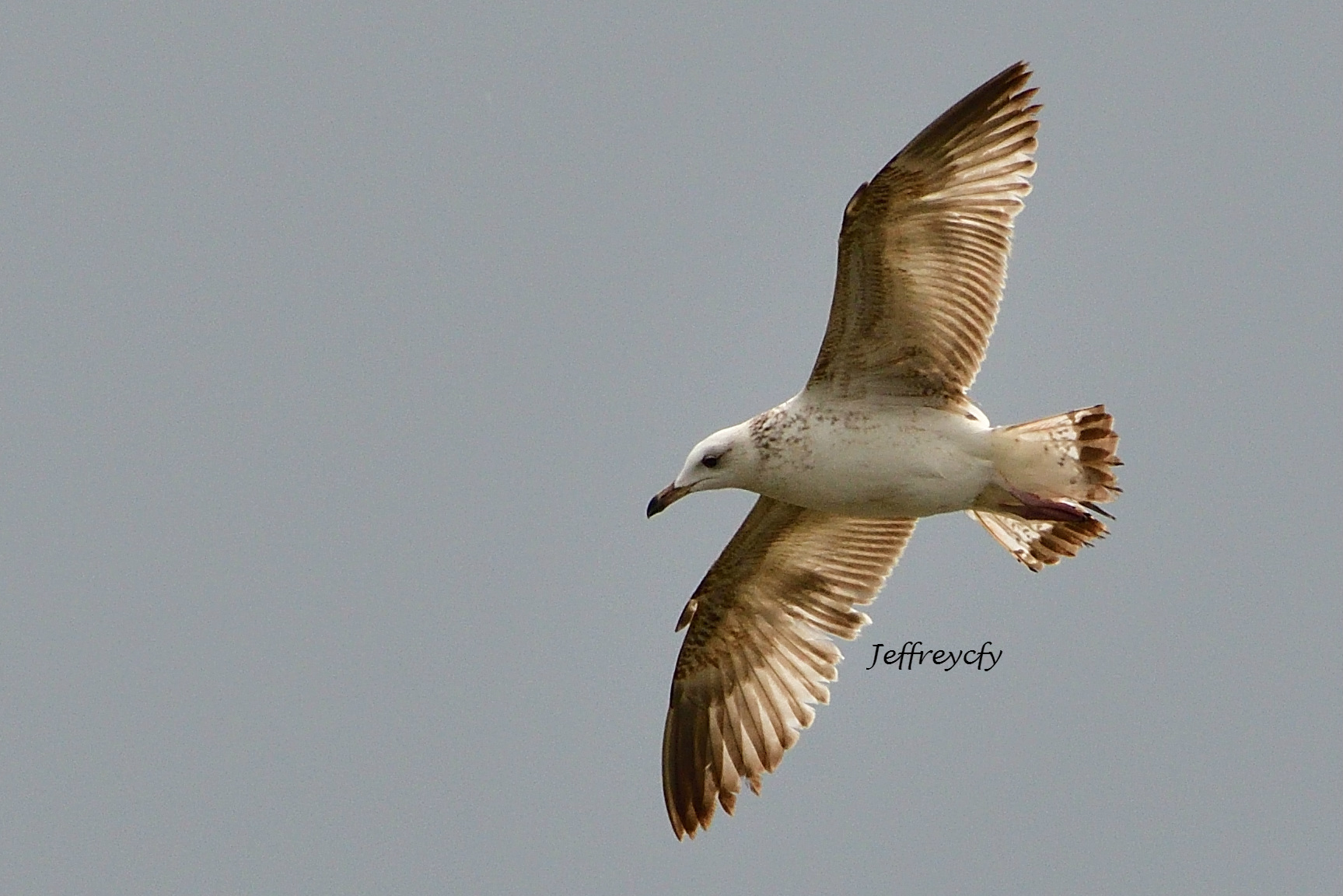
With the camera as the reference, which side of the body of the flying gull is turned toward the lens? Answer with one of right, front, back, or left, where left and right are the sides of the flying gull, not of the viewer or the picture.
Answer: left
